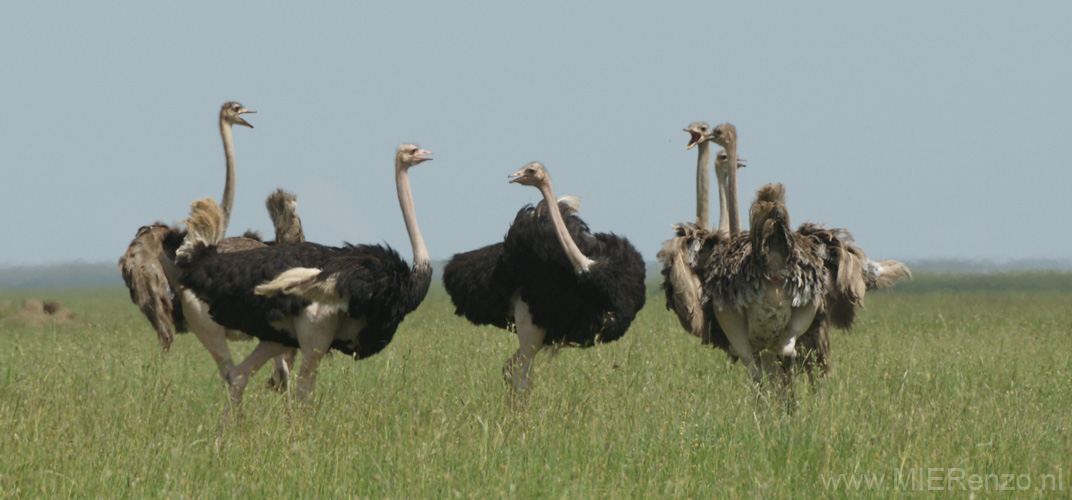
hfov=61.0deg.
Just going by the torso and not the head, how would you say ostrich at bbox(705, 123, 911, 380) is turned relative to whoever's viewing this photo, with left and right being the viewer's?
facing to the left of the viewer

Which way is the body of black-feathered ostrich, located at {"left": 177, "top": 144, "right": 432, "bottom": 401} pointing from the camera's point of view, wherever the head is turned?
to the viewer's right

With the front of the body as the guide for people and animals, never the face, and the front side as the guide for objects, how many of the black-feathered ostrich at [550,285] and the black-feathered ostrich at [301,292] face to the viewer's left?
0

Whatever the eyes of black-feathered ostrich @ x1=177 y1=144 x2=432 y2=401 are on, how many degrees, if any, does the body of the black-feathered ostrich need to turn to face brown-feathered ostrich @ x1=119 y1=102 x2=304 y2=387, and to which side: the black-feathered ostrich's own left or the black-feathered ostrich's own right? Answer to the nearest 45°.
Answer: approximately 135° to the black-feathered ostrich's own left

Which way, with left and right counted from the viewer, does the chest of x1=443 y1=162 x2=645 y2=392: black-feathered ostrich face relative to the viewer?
facing the viewer and to the right of the viewer

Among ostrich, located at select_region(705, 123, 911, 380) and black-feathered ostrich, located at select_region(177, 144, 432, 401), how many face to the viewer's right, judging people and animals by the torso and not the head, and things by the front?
1

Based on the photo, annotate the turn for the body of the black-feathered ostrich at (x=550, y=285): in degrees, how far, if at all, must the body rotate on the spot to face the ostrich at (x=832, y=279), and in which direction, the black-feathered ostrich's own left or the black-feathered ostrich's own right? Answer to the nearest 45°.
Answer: approximately 45° to the black-feathered ostrich's own left

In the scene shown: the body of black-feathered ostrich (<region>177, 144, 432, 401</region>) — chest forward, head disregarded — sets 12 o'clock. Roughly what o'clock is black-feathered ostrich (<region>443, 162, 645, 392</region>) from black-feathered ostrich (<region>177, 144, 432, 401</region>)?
black-feathered ostrich (<region>443, 162, 645, 392</region>) is roughly at 12 o'clock from black-feathered ostrich (<region>177, 144, 432, 401</region>).

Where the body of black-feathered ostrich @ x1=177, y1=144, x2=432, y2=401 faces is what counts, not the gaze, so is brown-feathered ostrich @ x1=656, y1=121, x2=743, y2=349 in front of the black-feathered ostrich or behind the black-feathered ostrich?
in front
